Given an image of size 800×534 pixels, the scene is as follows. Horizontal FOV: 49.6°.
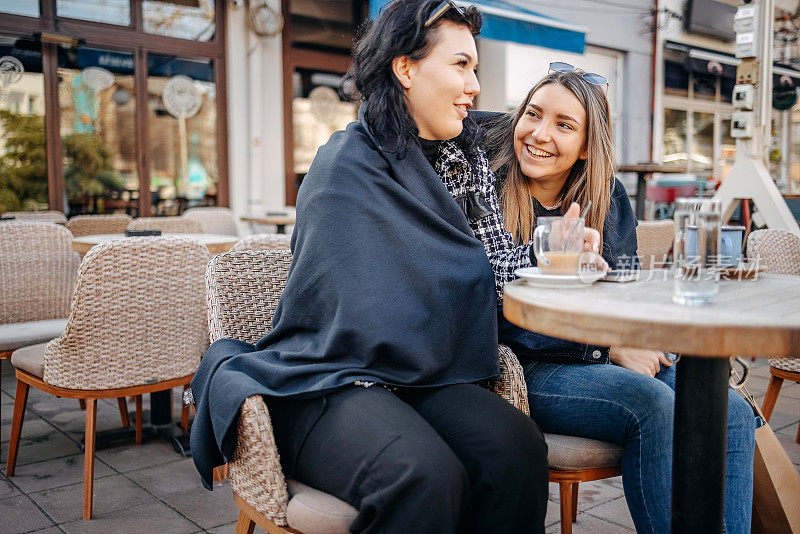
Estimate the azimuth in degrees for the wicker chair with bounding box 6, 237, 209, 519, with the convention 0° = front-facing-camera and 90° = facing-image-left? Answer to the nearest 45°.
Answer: approximately 135°

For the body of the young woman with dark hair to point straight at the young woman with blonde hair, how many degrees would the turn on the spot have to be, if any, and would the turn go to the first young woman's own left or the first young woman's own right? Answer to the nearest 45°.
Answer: approximately 90° to the first young woman's own left

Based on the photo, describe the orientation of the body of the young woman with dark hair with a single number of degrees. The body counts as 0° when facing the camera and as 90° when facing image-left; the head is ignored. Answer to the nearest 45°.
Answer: approximately 315°

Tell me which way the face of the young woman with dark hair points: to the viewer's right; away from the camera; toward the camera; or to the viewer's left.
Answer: to the viewer's right

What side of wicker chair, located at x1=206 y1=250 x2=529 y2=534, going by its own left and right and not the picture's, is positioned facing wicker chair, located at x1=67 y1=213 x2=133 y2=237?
back

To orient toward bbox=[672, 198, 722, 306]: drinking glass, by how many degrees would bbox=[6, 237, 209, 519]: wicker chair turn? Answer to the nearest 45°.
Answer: approximately 180°

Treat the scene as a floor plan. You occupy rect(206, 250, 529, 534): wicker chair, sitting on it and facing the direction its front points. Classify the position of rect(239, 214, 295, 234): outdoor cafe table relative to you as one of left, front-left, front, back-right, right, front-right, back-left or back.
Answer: back-left
